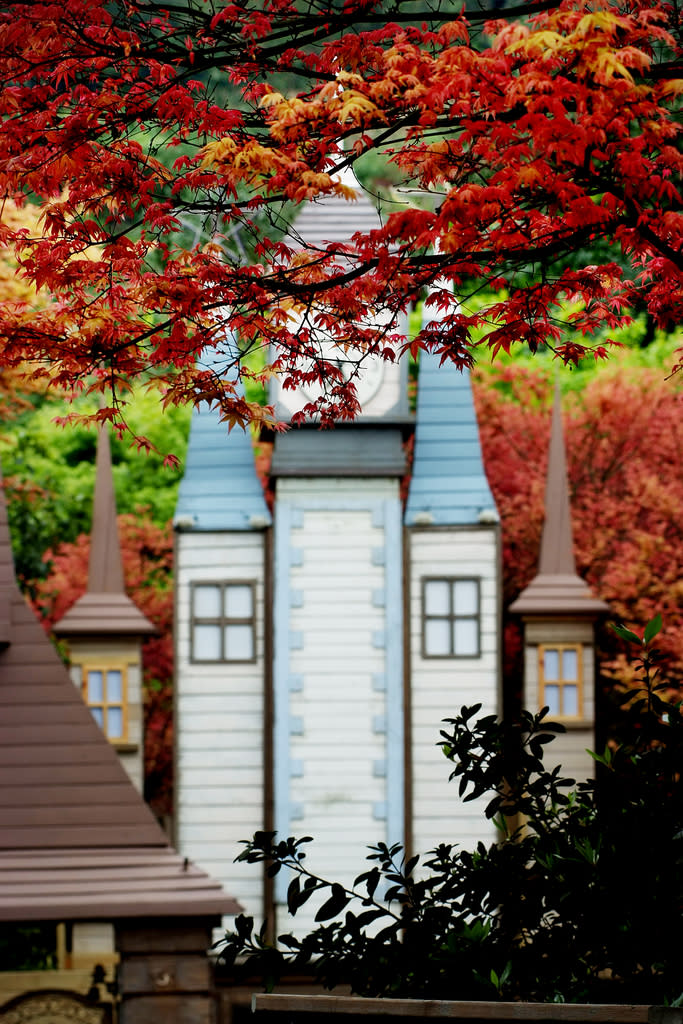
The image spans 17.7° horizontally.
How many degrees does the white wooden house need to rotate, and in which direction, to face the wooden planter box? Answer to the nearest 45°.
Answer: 0° — it already faces it

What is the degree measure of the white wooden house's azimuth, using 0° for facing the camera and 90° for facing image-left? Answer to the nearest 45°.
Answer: approximately 0°

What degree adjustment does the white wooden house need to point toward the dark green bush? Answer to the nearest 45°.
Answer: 0° — it already faces it
